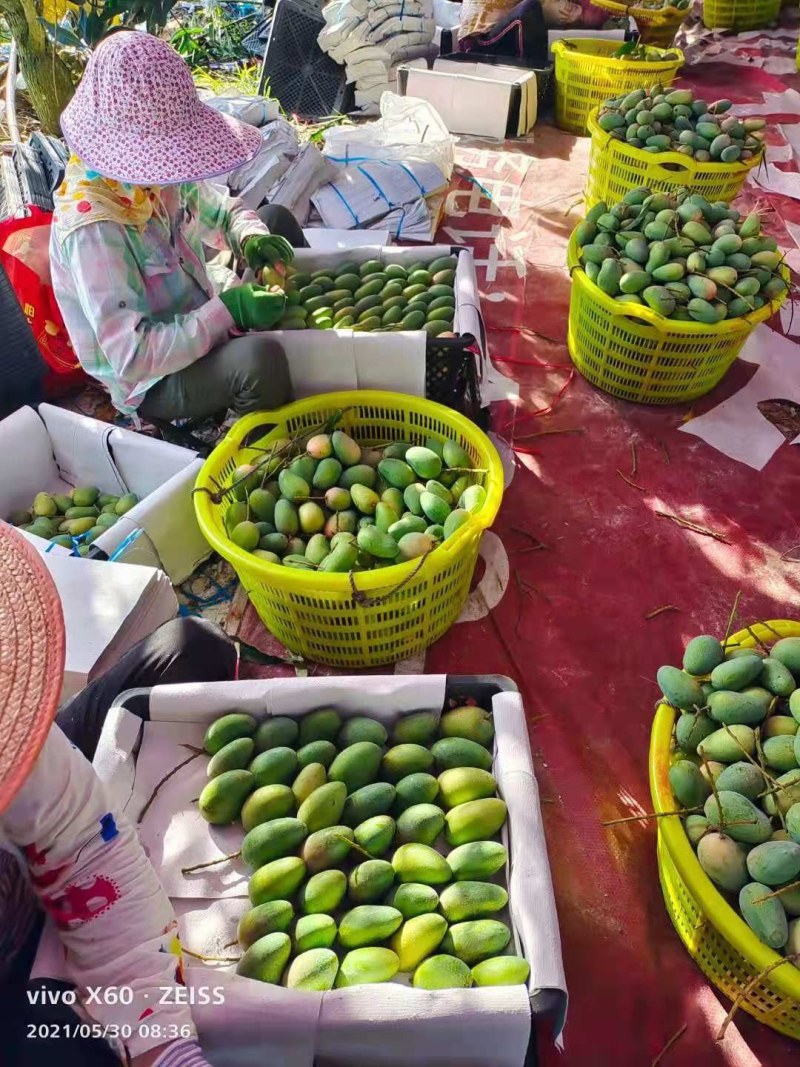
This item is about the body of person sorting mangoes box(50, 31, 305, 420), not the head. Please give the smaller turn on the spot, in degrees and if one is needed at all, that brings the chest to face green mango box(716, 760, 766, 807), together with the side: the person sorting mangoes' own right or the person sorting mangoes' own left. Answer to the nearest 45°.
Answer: approximately 45° to the person sorting mangoes' own right

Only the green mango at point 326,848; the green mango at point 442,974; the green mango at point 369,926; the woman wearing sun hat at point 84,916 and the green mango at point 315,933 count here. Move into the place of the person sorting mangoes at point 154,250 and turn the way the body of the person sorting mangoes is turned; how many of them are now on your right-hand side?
5

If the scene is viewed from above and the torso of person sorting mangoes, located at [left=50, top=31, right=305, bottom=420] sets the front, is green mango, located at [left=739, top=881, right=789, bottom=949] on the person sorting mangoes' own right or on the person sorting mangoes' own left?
on the person sorting mangoes' own right

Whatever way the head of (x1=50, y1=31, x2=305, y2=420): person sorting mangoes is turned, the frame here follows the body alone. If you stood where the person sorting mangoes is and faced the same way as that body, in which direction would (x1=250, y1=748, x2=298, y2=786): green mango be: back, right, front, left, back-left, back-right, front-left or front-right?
right

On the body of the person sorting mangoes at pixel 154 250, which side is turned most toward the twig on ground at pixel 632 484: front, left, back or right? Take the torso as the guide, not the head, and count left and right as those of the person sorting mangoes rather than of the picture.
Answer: front

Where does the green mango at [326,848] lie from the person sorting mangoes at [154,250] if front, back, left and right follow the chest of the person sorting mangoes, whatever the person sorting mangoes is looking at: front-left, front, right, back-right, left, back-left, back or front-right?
right

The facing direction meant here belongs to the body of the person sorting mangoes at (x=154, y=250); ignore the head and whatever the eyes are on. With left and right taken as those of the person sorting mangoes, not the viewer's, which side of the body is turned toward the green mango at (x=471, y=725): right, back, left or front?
right

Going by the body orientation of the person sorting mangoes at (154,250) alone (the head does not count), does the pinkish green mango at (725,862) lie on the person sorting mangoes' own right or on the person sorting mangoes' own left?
on the person sorting mangoes' own right

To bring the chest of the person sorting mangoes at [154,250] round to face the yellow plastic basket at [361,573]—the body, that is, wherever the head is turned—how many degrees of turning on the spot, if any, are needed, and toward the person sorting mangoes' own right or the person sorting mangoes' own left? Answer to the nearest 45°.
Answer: approximately 45° to the person sorting mangoes' own right

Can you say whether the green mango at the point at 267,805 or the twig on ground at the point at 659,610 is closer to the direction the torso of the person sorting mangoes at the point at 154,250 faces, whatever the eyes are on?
the twig on ground

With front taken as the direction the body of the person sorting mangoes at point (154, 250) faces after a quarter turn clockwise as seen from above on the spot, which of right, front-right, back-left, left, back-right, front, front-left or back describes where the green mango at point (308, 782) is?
front

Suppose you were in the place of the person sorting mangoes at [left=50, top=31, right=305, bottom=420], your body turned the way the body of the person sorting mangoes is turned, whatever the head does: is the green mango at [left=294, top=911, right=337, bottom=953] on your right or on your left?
on your right

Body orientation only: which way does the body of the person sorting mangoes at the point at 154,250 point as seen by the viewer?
to the viewer's right

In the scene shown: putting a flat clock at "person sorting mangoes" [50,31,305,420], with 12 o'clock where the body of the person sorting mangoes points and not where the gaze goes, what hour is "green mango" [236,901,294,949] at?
The green mango is roughly at 3 o'clock from the person sorting mangoes.

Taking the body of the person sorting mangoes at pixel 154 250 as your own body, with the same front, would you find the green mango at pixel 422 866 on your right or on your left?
on your right

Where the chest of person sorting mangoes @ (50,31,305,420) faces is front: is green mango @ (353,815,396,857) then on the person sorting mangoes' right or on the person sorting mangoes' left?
on the person sorting mangoes' right

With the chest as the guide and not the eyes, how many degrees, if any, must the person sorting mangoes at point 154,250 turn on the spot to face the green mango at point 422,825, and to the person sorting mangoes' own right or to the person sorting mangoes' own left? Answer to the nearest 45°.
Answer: approximately 90° to the person sorting mangoes' own right
